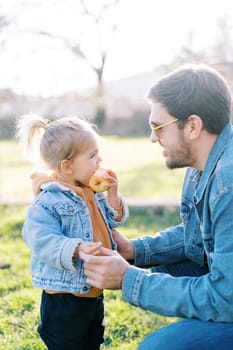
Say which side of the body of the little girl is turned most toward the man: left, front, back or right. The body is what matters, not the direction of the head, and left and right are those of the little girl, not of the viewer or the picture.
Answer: front

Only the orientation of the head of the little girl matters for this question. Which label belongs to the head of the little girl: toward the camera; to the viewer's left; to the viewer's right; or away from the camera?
to the viewer's right

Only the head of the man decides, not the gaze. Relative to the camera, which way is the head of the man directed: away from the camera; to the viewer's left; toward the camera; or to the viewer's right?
to the viewer's left

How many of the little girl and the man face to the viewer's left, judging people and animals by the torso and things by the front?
1

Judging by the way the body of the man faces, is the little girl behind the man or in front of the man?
in front

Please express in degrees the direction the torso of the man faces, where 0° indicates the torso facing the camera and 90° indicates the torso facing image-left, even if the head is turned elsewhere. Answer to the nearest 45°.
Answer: approximately 90°
